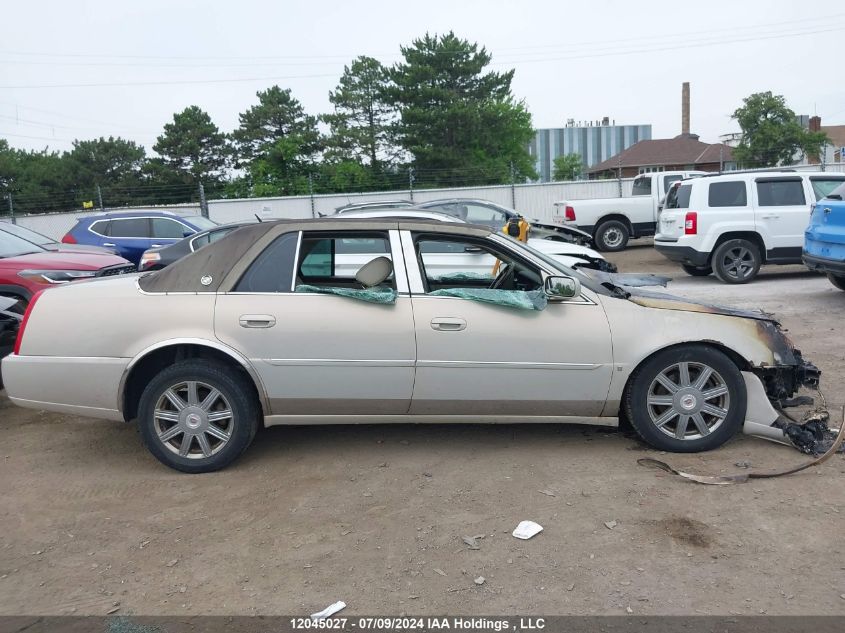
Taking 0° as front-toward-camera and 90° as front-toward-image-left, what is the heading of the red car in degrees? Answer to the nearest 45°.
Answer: approximately 315°

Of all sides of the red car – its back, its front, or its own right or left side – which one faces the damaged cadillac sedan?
front

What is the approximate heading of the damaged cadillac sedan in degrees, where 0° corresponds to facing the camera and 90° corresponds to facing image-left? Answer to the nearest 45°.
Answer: approximately 270°

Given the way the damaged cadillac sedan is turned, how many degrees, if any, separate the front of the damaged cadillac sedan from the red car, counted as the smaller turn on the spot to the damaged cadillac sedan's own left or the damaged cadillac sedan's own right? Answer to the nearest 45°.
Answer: approximately 135° to the damaged cadillac sedan's own left

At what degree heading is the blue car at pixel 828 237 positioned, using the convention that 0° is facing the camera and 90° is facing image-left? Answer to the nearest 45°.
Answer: approximately 225°

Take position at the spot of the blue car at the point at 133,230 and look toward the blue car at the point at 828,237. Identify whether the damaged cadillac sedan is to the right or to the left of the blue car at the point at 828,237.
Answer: right

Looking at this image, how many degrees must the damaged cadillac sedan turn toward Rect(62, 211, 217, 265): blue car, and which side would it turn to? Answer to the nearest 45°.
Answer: approximately 135° to its left

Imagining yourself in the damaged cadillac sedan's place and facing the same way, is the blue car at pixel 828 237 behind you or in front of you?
in front
